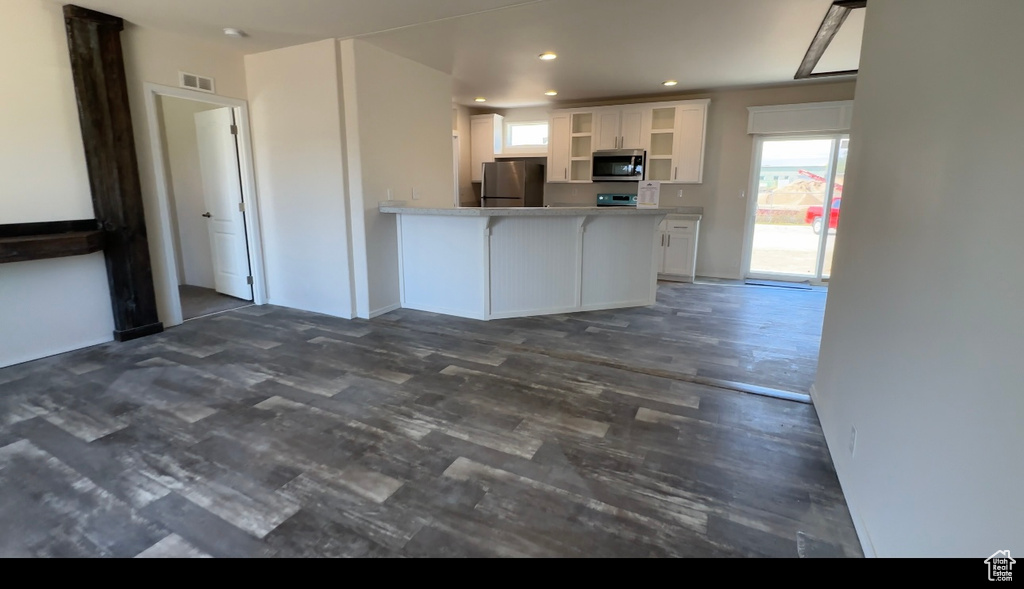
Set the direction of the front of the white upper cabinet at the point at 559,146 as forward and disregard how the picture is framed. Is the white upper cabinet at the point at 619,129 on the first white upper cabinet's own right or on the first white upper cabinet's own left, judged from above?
on the first white upper cabinet's own left

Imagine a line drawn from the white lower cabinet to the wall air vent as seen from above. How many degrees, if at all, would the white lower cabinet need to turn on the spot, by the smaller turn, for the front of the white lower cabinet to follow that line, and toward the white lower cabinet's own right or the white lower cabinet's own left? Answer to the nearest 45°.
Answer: approximately 45° to the white lower cabinet's own right

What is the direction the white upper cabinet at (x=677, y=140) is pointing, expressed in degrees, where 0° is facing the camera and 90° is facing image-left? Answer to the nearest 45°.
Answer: approximately 0°
